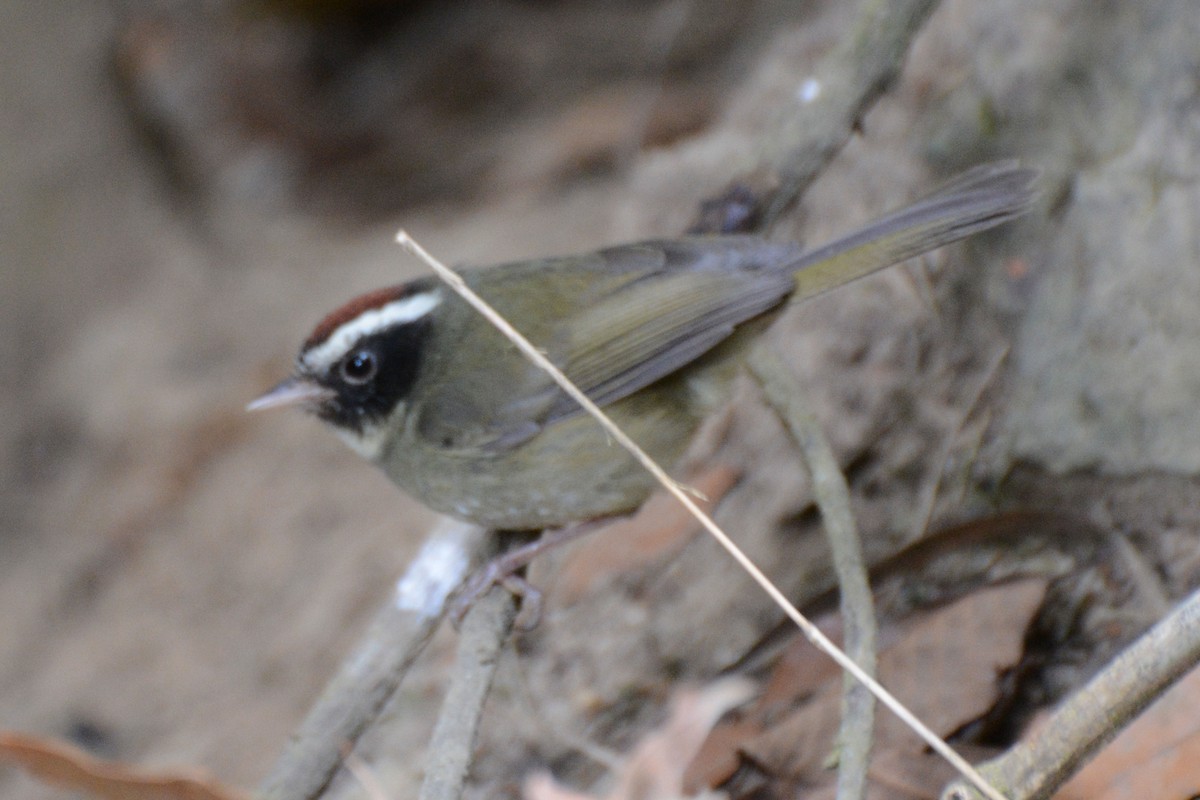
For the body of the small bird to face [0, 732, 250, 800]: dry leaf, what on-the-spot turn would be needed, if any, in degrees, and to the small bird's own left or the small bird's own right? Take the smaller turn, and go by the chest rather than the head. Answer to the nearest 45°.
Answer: approximately 45° to the small bird's own left

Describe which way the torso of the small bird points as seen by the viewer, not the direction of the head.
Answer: to the viewer's left
